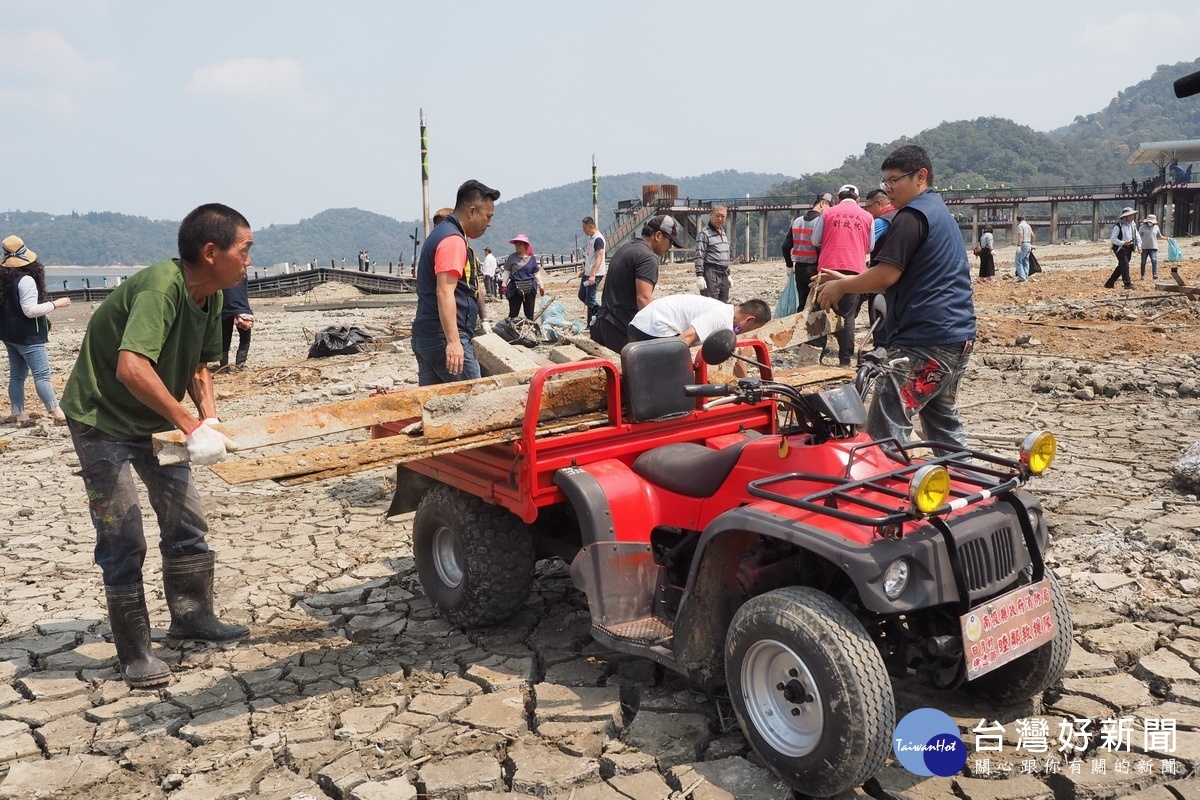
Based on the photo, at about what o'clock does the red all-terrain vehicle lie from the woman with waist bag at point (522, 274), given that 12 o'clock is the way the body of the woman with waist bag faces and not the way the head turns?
The red all-terrain vehicle is roughly at 12 o'clock from the woman with waist bag.

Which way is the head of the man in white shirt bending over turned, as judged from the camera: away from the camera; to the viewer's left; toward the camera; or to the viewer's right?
to the viewer's right

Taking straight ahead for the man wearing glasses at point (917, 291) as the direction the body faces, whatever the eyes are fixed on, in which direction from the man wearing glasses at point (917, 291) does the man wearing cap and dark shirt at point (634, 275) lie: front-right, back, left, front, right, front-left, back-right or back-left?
front-right

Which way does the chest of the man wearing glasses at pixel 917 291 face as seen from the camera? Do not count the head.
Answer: to the viewer's left

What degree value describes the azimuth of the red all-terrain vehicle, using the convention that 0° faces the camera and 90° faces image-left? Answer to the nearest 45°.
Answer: approximately 315°

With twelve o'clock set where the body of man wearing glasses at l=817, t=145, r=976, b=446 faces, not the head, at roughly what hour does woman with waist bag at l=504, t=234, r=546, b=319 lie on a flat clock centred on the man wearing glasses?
The woman with waist bag is roughly at 2 o'clock from the man wearing glasses.

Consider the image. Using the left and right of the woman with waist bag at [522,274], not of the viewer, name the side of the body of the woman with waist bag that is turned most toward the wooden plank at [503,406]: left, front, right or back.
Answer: front

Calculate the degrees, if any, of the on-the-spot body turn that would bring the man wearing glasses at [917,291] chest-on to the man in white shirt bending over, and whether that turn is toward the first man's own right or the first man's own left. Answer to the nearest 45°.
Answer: approximately 45° to the first man's own right

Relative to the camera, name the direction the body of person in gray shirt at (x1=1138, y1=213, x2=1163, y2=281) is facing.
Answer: toward the camera

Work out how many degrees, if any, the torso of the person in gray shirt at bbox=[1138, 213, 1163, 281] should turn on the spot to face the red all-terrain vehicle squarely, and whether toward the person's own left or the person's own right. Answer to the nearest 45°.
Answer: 0° — they already face it

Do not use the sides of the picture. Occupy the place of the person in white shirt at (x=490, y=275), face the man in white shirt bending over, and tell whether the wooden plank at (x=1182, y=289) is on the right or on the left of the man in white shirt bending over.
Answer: left
